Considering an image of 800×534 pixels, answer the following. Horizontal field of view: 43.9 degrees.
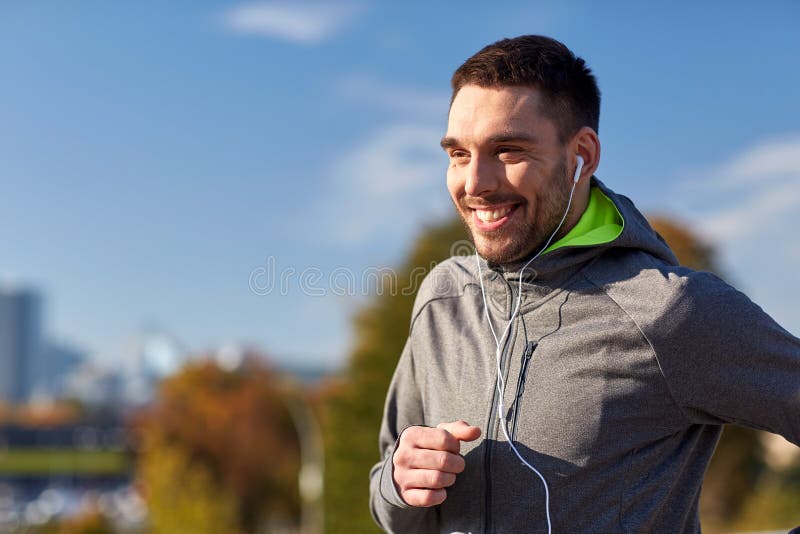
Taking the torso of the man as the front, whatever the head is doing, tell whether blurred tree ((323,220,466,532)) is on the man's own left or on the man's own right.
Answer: on the man's own right

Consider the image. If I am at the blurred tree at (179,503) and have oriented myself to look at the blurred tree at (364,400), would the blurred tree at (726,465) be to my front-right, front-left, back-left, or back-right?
front-left

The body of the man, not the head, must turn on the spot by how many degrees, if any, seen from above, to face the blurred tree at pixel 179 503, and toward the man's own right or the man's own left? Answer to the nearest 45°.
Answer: approximately 90° to the man's own right

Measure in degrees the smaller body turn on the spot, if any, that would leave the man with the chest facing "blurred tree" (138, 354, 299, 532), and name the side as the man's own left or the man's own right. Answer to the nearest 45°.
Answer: approximately 135° to the man's own right

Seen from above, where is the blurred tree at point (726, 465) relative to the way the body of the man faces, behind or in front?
behind

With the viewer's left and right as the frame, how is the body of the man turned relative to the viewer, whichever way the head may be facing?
facing the viewer and to the left of the viewer

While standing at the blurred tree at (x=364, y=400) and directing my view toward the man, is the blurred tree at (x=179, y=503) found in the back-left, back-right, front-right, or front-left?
back-right
